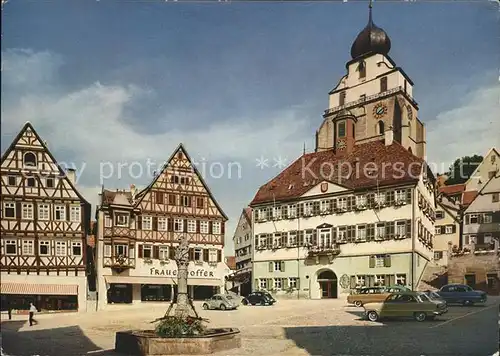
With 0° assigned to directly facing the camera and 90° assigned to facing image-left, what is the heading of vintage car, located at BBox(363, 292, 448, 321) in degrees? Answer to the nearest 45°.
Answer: approximately 90°

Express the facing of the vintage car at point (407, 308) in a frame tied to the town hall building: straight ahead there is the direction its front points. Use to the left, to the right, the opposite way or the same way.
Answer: to the right

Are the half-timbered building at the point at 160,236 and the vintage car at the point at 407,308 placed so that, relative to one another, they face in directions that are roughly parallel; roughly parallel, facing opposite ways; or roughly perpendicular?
roughly perpendicular

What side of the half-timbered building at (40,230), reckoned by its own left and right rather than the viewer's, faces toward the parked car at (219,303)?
left

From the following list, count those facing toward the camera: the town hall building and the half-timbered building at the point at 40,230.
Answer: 2

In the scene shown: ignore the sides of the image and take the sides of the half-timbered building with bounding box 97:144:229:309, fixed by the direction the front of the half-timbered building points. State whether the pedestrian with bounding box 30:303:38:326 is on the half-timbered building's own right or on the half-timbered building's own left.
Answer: on the half-timbered building's own right

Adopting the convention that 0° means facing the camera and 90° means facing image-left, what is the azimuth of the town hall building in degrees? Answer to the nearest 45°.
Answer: approximately 0°
